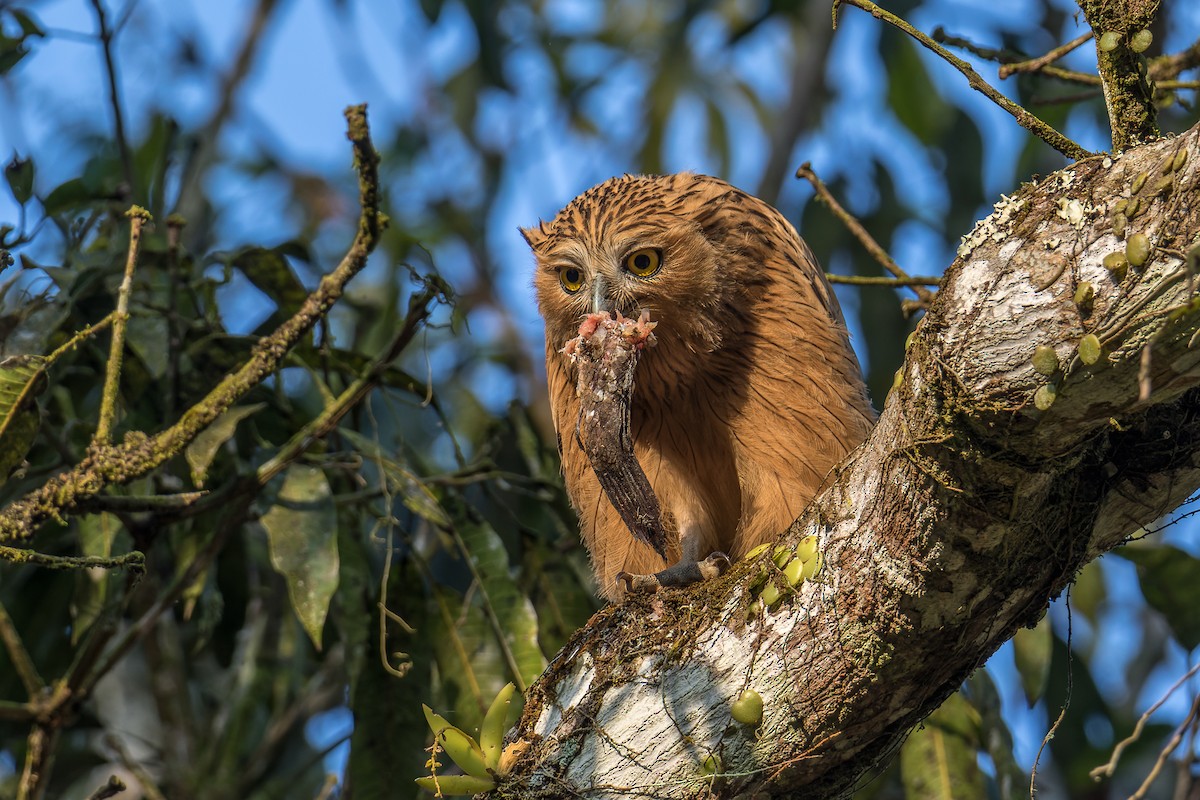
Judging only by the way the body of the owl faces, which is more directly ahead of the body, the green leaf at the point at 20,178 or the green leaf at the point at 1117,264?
the green leaf at the point at 20,178

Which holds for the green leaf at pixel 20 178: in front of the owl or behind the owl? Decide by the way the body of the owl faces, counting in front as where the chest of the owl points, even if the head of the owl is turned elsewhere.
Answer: in front

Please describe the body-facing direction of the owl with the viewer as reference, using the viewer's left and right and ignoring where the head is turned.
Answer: facing the viewer and to the left of the viewer

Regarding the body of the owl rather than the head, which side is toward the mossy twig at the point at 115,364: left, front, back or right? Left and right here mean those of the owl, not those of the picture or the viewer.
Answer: right

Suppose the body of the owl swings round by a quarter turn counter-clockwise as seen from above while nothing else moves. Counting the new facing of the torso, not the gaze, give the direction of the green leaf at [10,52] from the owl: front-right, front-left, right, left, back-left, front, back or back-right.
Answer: back

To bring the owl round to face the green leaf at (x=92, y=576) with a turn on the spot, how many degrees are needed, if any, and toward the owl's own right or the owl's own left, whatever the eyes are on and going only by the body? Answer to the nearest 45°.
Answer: approximately 45° to the owl's own right

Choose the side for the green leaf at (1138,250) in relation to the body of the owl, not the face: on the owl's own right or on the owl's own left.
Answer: on the owl's own left

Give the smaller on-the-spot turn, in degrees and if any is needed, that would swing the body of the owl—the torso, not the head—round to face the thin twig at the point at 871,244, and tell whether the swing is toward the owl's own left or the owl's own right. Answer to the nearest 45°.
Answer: approximately 135° to the owl's own left

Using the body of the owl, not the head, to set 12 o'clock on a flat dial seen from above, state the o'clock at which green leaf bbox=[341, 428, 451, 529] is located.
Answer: The green leaf is roughly at 3 o'clock from the owl.

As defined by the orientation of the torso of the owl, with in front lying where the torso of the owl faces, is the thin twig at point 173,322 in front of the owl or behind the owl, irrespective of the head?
in front
